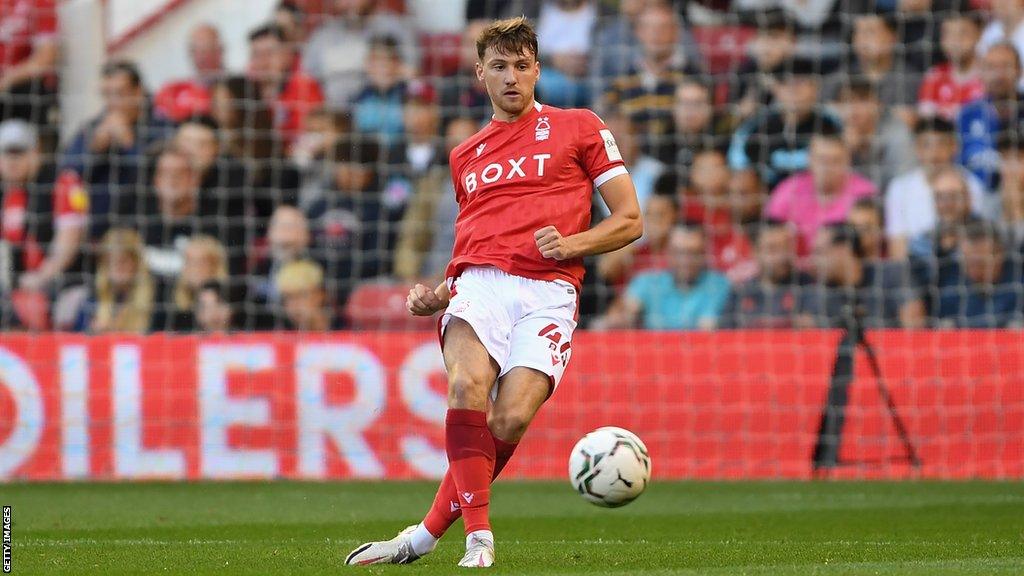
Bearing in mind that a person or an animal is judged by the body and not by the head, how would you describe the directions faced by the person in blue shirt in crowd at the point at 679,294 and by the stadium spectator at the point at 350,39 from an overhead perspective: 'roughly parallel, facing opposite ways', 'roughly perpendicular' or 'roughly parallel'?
roughly parallel

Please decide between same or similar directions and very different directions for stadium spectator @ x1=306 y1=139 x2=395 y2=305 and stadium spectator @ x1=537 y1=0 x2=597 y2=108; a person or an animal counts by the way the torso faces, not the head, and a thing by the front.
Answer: same or similar directions

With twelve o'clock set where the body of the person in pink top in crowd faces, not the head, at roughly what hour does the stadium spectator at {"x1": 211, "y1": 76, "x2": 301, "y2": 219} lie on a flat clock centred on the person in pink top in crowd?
The stadium spectator is roughly at 3 o'clock from the person in pink top in crowd.

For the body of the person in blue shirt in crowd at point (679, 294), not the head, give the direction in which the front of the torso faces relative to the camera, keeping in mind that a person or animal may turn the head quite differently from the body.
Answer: toward the camera

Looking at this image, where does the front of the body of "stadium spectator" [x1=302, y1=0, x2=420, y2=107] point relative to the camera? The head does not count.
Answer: toward the camera

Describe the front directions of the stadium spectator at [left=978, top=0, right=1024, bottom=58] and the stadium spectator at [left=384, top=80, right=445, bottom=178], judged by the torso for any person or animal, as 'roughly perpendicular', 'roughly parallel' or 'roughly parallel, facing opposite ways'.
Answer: roughly parallel

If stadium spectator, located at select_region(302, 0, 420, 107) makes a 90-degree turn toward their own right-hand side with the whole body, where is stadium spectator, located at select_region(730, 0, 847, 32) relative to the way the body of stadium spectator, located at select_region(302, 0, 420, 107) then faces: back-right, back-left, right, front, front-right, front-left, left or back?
back

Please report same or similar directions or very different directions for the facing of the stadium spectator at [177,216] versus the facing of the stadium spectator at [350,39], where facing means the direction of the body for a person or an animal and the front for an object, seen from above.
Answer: same or similar directions

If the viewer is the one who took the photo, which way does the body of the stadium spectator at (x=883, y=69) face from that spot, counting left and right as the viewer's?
facing the viewer

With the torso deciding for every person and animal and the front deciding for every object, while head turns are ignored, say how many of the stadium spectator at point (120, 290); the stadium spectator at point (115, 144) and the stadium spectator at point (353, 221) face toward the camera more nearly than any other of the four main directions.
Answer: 3

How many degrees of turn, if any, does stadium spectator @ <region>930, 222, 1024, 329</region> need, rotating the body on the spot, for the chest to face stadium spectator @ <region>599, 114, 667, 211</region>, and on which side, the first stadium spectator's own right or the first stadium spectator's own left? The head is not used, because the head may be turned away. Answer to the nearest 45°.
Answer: approximately 90° to the first stadium spectator's own right

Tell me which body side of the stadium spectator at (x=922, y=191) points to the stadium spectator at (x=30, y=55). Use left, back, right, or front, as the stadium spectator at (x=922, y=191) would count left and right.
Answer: right

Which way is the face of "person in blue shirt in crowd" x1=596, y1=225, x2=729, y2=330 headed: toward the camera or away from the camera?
toward the camera

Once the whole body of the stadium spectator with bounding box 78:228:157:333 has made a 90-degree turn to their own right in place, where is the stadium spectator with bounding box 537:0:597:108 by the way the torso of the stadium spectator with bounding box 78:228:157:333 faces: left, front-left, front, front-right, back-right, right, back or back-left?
back

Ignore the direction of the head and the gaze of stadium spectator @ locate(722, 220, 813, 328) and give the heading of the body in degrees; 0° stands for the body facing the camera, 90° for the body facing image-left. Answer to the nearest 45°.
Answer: approximately 0°

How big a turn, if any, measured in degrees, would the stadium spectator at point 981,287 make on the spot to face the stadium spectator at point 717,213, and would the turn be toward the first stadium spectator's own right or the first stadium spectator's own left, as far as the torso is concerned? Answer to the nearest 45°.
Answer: approximately 90° to the first stadium spectator's own right
